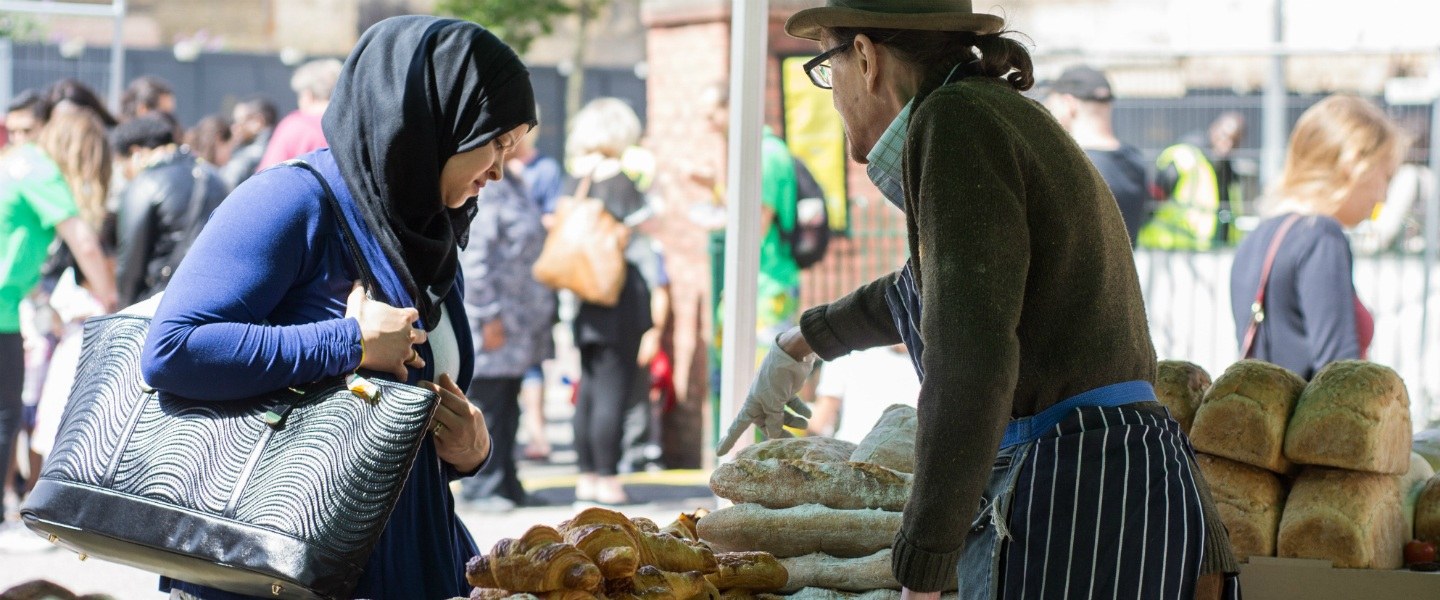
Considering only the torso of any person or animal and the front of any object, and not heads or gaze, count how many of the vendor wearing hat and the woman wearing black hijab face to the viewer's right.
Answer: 1

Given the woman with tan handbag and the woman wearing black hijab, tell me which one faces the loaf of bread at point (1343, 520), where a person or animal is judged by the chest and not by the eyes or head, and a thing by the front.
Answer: the woman wearing black hijab

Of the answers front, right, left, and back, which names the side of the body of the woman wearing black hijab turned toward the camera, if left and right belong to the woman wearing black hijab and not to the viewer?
right

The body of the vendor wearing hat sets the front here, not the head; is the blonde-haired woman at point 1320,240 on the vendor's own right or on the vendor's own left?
on the vendor's own right

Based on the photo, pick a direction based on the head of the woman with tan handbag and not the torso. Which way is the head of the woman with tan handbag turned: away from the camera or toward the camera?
away from the camera

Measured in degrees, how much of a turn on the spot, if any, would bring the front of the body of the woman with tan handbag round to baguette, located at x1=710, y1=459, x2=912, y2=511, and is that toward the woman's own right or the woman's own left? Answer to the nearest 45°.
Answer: approximately 135° to the woman's own right

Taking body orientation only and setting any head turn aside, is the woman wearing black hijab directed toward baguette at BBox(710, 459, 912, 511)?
yes

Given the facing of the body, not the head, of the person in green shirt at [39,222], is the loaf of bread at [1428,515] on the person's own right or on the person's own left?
on the person's own right

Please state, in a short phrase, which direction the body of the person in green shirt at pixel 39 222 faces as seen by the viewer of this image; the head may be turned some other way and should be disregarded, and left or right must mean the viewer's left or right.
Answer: facing to the right of the viewer

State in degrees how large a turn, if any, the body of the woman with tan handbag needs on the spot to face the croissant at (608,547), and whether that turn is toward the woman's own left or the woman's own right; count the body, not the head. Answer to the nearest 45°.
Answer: approximately 135° to the woman's own right
